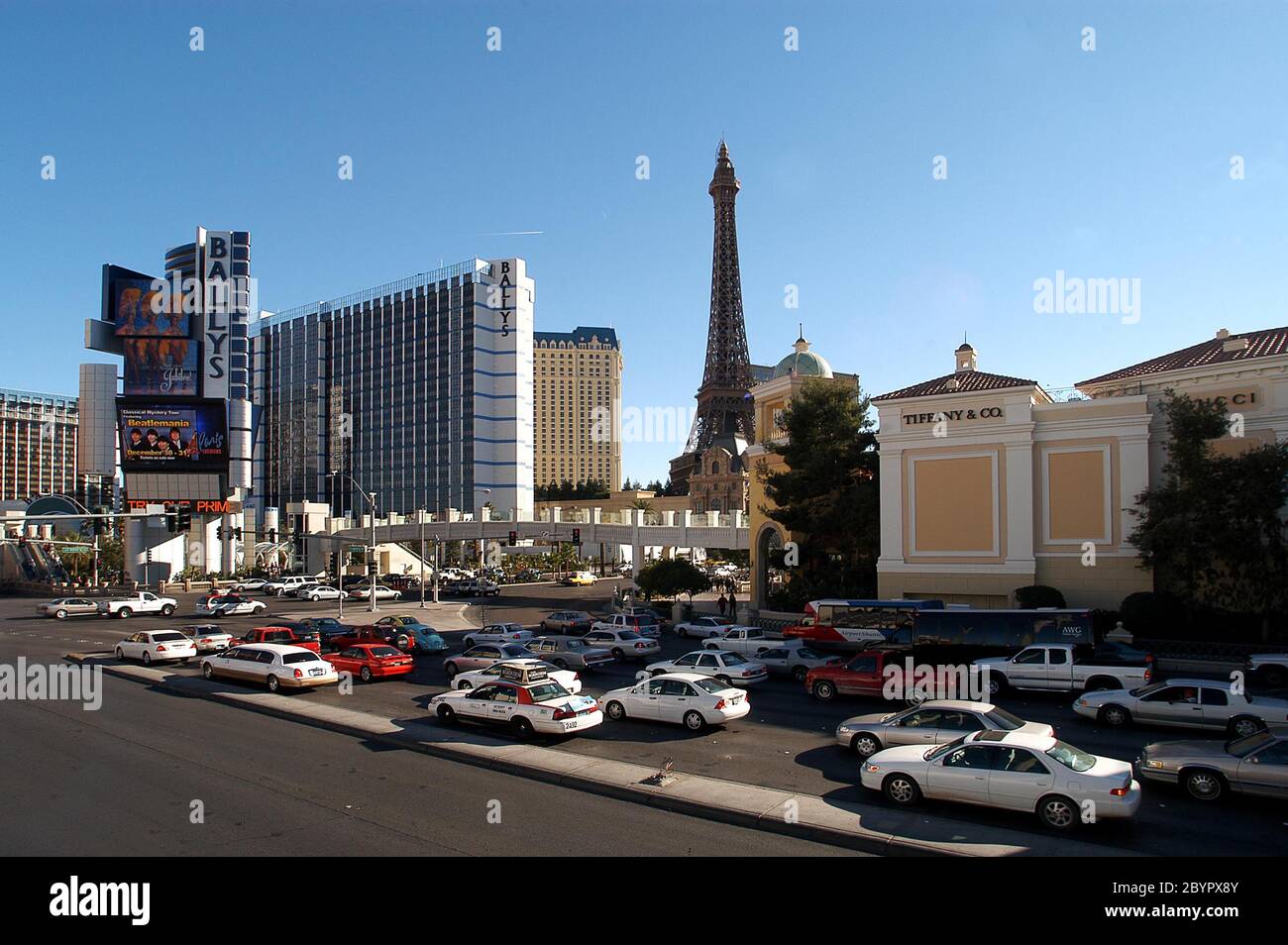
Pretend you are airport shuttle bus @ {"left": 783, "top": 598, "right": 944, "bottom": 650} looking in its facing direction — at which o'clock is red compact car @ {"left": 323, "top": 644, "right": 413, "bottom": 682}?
The red compact car is roughly at 11 o'clock from the airport shuttle bus.

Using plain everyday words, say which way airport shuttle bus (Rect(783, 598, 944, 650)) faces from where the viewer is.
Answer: facing to the left of the viewer

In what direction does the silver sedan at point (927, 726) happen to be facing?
to the viewer's left

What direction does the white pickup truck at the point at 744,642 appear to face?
to the viewer's left
